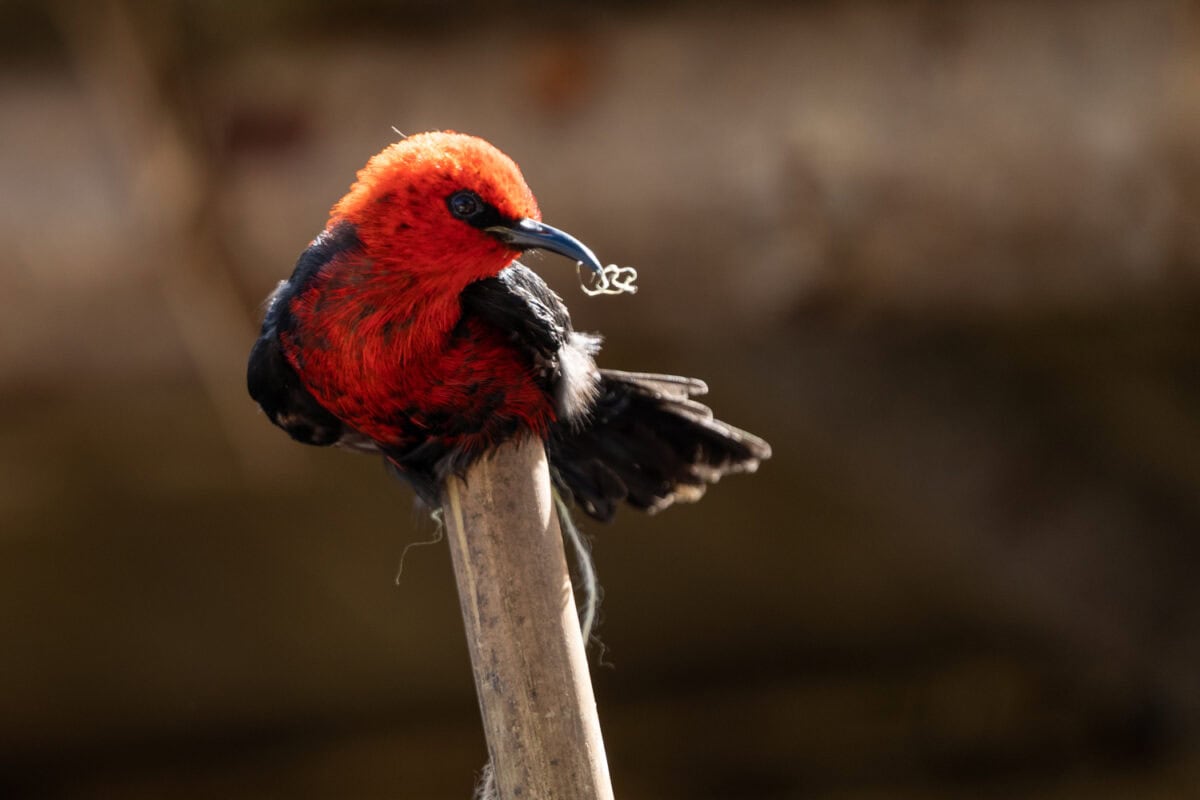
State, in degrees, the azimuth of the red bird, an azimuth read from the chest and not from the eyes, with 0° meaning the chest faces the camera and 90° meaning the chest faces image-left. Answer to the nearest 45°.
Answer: approximately 45°
